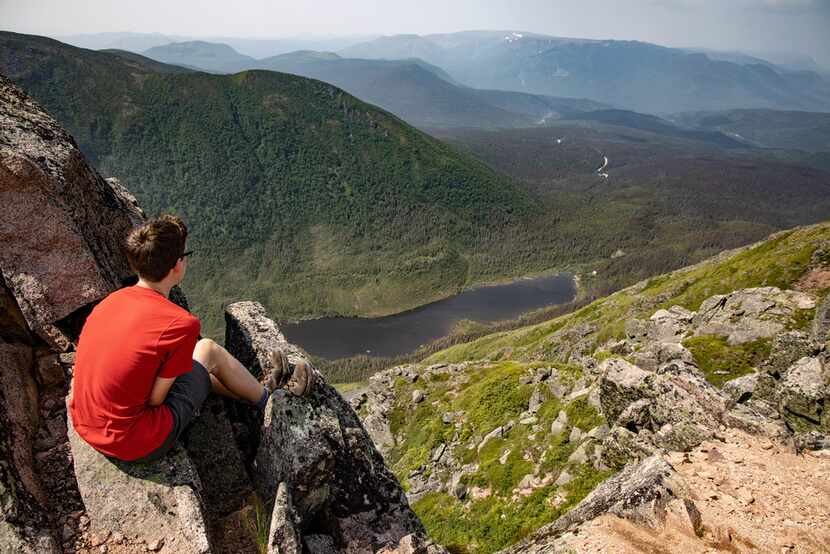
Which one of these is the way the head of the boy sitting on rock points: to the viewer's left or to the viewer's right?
to the viewer's right

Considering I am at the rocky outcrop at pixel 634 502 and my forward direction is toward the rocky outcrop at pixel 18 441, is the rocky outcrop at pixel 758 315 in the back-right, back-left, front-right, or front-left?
back-right

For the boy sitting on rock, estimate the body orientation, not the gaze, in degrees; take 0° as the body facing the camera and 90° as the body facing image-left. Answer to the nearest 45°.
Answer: approximately 225°

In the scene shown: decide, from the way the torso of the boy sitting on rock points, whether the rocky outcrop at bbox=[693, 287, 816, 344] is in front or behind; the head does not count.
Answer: in front

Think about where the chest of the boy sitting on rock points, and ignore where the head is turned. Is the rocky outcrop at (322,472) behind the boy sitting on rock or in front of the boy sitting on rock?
in front

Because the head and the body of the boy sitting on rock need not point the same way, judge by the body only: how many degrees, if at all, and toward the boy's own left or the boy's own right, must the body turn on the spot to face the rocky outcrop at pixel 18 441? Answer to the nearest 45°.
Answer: approximately 90° to the boy's own left
